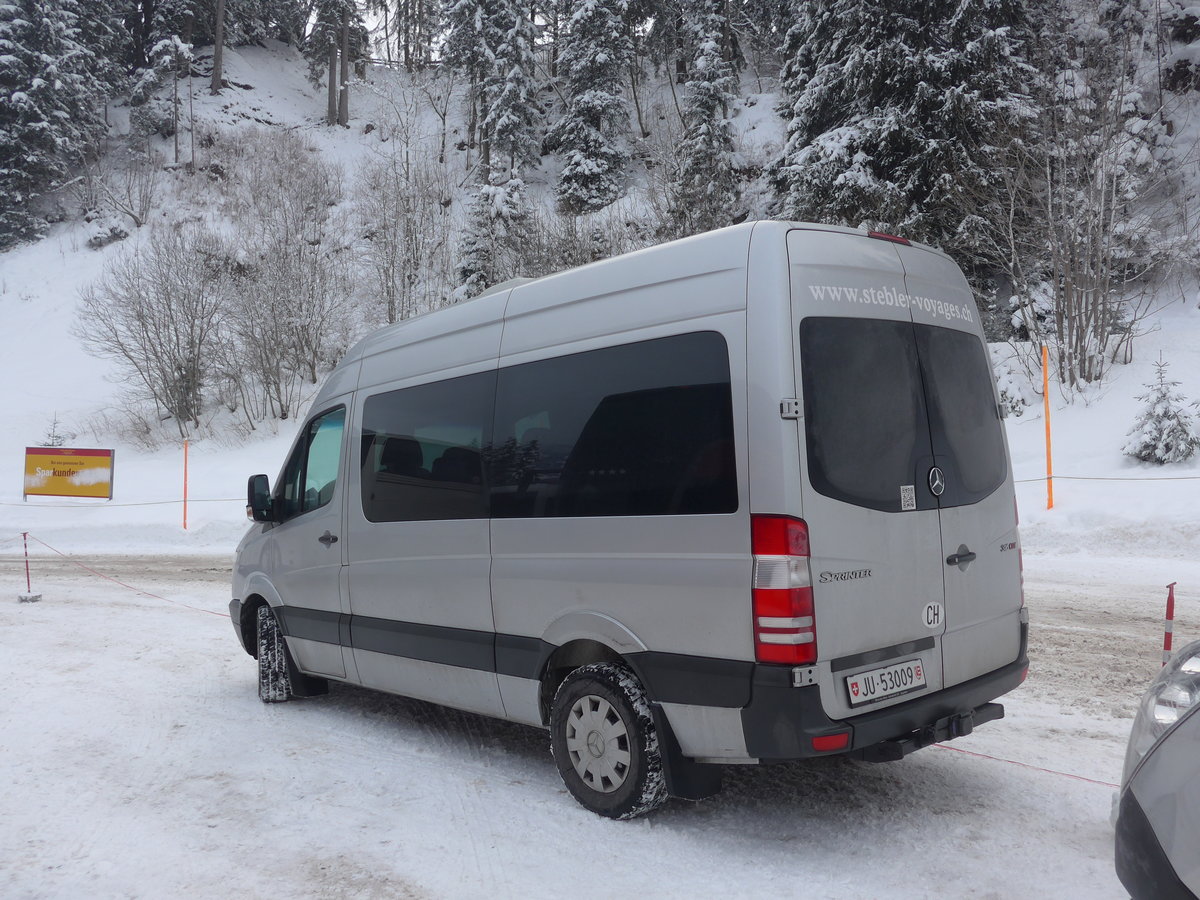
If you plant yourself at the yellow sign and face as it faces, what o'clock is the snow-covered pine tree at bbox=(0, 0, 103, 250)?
The snow-covered pine tree is roughly at 6 o'clock from the yellow sign.

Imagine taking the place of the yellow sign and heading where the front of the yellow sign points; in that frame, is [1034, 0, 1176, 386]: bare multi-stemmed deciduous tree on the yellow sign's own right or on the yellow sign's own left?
on the yellow sign's own left

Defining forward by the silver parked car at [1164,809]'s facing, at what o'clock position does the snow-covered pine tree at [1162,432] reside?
The snow-covered pine tree is roughly at 3 o'clock from the silver parked car.

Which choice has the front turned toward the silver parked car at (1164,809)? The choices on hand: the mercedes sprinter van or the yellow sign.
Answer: the yellow sign

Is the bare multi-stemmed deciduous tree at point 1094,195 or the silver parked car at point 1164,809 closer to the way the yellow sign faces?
the silver parked car

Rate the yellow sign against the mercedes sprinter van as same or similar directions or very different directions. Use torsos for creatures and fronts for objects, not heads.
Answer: very different directions

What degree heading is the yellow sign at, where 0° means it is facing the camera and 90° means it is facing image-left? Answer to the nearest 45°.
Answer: approximately 0°

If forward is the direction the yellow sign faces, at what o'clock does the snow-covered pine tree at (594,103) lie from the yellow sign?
The snow-covered pine tree is roughly at 8 o'clock from the yellow sign.

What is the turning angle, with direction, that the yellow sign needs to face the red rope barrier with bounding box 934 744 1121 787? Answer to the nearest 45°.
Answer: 0° — it already faces it

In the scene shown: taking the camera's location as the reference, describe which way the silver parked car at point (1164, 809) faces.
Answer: facing to the left of the viewer

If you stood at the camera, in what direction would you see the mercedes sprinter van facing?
facing away from the viewer and to the left of the viewer
